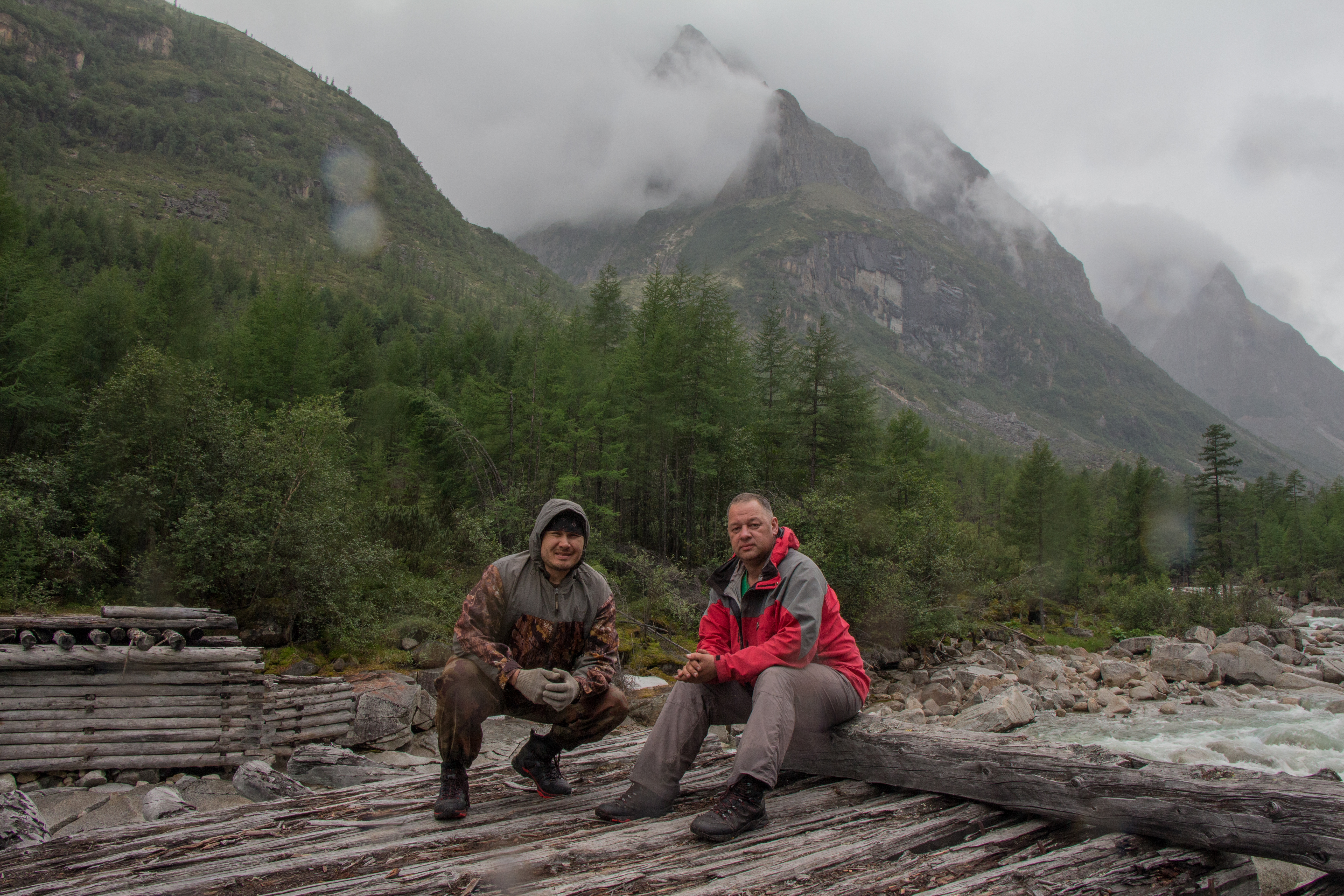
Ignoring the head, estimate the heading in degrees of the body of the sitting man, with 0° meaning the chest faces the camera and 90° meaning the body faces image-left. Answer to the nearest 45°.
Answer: approximately 45°

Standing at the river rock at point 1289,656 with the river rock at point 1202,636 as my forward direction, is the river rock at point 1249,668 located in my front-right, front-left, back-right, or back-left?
back-left

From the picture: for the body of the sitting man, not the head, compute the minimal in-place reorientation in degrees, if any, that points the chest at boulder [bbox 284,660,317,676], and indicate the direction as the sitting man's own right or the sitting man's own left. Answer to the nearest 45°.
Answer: approximately 90° to the sitting man's own right

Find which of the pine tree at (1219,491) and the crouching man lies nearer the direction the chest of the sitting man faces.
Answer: the crouching man

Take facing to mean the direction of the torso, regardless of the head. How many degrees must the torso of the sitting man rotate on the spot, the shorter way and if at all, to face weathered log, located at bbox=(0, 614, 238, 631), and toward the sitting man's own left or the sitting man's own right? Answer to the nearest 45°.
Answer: approximately 90° to the sitting man's own right

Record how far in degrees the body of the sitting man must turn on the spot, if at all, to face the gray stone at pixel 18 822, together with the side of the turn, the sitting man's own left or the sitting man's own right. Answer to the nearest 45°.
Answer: approximately 45° to the sitting man's own right

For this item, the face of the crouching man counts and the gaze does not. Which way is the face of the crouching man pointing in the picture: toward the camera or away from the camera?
toward the camera

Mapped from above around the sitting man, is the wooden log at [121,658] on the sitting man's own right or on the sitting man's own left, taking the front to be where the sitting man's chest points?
on the sitting man's own right
